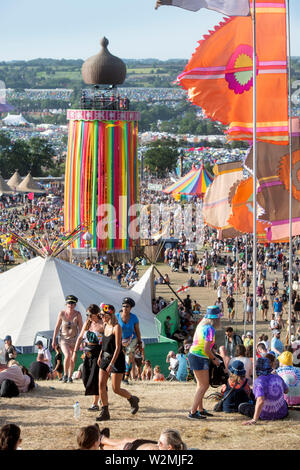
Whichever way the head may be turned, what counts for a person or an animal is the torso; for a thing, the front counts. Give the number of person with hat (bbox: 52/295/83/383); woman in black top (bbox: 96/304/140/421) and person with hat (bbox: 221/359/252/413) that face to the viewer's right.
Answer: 0

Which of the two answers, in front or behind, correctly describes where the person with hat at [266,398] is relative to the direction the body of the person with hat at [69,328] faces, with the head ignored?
in front

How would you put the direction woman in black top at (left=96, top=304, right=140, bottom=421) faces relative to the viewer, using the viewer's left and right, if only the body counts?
facing the viewer and to the left of the viewer

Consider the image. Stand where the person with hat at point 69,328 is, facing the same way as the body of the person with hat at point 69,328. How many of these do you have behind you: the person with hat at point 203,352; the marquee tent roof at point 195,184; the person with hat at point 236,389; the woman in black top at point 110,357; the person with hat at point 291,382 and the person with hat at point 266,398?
1

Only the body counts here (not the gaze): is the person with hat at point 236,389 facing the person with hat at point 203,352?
no

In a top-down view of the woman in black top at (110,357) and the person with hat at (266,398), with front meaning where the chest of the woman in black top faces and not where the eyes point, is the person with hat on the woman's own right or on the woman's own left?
on the woman's own left

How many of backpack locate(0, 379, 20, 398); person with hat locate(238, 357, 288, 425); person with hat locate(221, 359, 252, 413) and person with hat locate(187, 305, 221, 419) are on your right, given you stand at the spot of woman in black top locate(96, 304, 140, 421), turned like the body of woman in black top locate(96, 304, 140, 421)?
1

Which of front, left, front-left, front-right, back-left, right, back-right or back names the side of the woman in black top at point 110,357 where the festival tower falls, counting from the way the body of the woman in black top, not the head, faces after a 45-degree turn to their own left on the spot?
back

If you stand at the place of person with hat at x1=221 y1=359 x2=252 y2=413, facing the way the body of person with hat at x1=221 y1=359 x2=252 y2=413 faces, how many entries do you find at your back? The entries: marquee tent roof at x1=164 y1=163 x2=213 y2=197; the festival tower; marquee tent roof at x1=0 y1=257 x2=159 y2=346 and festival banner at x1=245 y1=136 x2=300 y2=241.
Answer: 0

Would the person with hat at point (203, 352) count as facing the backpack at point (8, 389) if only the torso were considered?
no

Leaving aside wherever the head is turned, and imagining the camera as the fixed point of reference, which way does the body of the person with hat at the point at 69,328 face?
toward the camera
